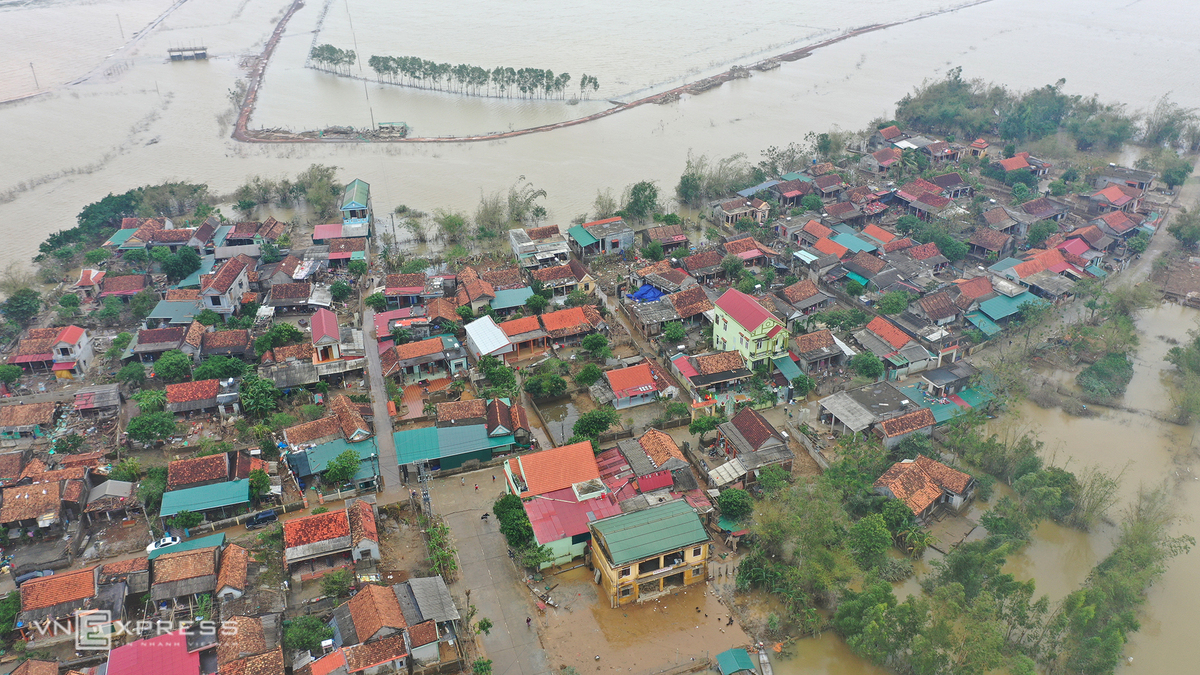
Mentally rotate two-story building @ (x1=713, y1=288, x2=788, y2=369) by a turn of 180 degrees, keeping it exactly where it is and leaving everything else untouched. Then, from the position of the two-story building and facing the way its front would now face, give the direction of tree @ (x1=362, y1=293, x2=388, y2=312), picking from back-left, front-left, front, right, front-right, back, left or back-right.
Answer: front-left

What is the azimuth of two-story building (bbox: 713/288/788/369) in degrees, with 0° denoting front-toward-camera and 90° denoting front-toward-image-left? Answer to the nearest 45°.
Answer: approximately 315°

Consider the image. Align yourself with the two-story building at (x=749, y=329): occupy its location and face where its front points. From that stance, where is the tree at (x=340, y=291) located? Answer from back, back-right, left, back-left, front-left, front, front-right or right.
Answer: back-right

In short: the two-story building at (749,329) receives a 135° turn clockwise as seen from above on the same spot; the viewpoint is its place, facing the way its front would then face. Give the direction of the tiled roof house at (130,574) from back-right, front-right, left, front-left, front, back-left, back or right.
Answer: front-left

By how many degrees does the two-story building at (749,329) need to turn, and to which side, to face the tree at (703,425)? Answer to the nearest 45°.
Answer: approximately 45° to its right

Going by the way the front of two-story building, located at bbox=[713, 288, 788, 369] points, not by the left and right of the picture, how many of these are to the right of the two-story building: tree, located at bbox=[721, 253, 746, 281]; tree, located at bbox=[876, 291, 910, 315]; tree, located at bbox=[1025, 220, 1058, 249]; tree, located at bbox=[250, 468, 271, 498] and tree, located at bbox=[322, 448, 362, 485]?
2

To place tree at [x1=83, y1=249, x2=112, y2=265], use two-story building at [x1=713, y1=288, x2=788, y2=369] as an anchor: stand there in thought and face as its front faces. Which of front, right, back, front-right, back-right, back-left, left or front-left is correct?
back-right

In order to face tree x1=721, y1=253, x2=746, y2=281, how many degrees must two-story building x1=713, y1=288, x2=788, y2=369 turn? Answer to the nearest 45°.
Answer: approximately 135° to its left

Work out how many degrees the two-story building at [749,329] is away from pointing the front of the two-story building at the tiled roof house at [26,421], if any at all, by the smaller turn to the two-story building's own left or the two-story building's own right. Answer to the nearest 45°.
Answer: approximately 90° to the two-story building's own right

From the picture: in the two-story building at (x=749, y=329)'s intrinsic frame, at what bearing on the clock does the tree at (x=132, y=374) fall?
The tree is roughly at 4 o'clock from the two-story building.

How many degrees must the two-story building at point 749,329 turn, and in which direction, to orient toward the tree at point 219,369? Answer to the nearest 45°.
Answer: approximately 135° to its right

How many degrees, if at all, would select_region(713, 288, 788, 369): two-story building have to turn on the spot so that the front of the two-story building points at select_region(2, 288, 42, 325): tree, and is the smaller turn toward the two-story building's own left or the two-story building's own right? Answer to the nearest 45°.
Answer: approximately 135° to the two-story building's own right

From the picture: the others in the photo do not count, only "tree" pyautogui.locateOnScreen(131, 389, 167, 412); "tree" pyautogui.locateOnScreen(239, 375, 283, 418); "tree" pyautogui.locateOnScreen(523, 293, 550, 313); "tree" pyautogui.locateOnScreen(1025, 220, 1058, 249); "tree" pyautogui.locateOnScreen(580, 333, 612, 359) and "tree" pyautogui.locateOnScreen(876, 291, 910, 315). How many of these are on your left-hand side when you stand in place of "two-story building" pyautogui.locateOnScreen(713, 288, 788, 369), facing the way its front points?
2

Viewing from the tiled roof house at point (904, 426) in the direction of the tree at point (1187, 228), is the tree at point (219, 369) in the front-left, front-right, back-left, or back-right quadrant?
back-left

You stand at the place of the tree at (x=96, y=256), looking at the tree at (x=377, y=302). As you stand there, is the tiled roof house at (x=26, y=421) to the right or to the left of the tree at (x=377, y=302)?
right

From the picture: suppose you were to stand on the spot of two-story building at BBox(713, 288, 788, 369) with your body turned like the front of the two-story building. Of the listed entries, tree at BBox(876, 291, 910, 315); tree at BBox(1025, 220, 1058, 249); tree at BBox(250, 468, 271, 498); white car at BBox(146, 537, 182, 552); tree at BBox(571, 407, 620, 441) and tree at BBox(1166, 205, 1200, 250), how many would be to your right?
3
